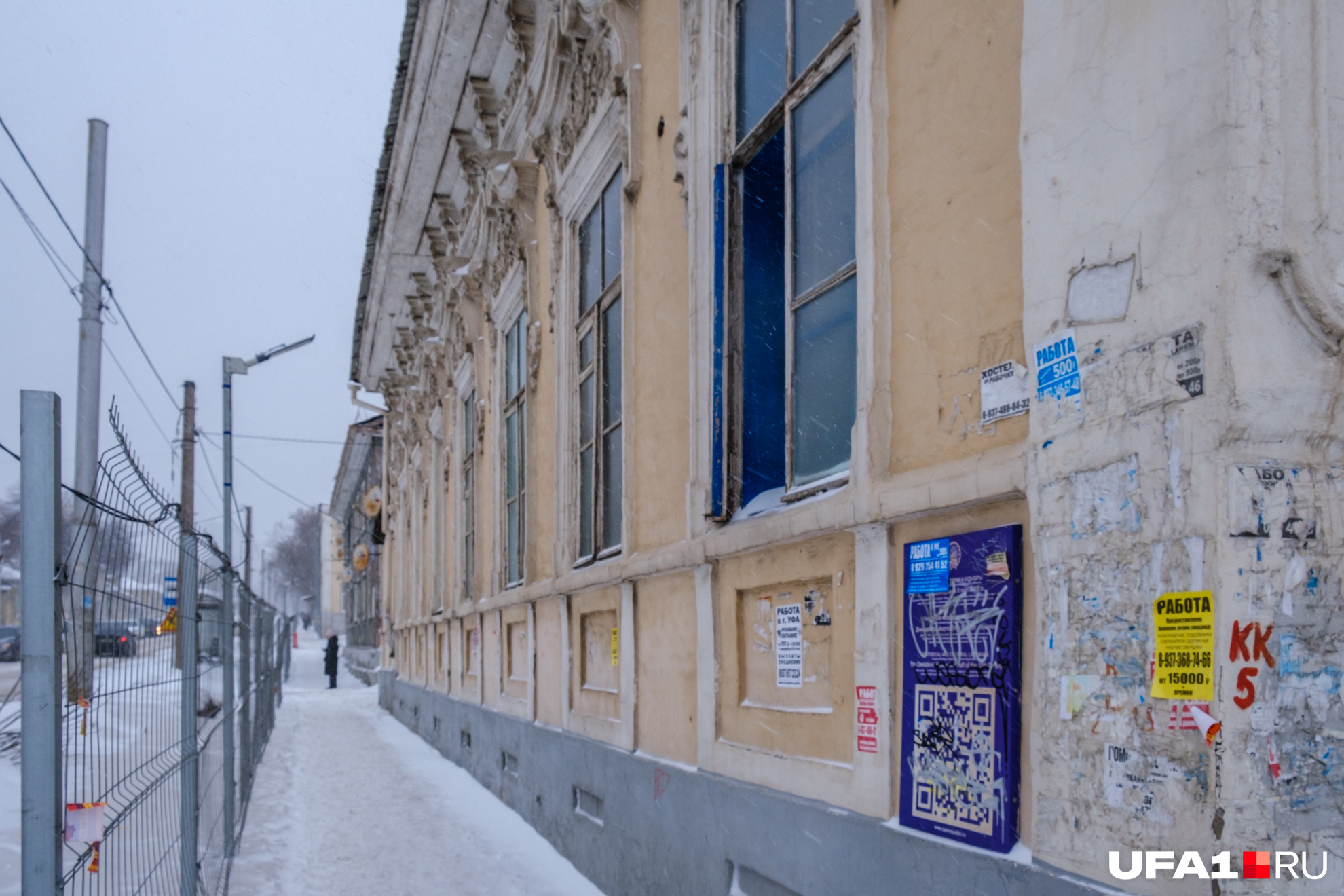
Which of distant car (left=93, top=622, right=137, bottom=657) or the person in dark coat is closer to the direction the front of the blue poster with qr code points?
the distant car

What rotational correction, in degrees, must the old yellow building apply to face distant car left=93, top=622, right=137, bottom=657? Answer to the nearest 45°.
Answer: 0° — it already faces it

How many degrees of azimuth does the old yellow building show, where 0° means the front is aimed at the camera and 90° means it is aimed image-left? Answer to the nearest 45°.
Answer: approximately 45°

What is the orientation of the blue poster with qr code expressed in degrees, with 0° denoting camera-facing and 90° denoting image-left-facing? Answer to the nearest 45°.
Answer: approximately 45°
